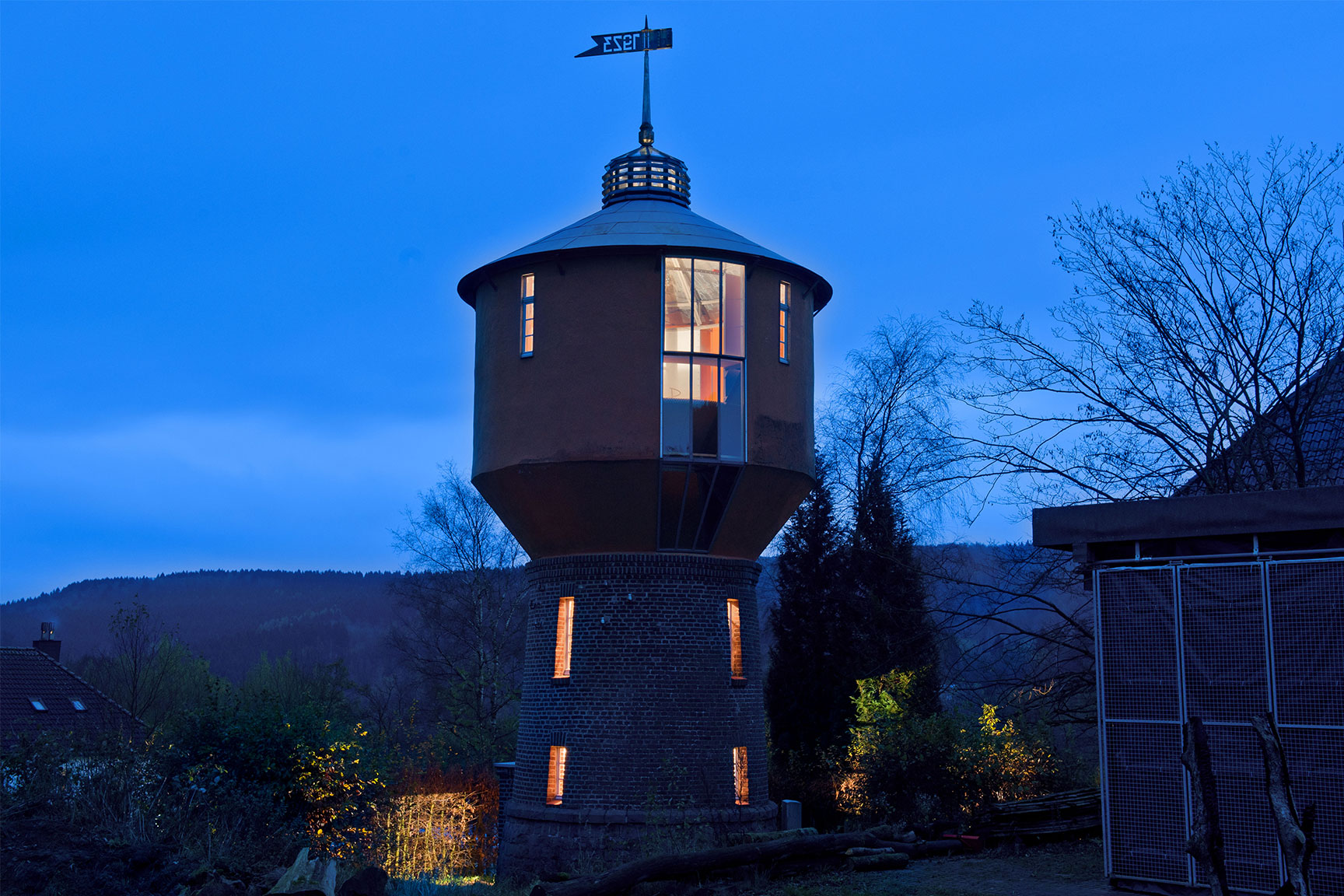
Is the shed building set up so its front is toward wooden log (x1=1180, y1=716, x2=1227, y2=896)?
yes

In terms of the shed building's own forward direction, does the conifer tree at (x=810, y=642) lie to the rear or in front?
to the rear

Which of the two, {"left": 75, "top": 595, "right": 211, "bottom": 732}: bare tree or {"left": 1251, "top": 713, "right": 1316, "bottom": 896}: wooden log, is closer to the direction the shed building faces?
the wooden log

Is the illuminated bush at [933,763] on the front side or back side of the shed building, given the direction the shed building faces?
on the back side

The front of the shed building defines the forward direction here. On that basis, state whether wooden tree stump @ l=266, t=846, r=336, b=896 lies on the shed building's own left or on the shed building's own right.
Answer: on the shed building's own right

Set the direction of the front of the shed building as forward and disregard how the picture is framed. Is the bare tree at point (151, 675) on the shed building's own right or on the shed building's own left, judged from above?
on the shed building's own right

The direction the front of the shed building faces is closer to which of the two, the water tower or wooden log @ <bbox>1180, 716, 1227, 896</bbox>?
the wooden log

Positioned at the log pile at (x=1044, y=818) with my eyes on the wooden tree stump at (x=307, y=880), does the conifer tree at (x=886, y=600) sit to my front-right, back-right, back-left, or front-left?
back-right

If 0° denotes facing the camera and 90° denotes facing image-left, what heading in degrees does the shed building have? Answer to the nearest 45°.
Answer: approximately 0°

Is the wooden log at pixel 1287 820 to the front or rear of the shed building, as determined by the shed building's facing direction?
to the front

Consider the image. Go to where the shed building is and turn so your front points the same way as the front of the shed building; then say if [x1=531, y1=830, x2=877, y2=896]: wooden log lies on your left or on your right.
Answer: on your right

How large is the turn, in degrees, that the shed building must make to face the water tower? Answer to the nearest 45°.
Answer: approximately 135° to its right
